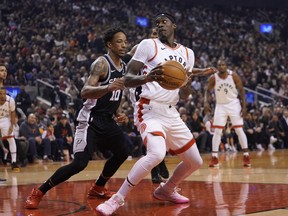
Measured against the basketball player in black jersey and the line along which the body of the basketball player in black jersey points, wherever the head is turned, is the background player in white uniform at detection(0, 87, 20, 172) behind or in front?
behind

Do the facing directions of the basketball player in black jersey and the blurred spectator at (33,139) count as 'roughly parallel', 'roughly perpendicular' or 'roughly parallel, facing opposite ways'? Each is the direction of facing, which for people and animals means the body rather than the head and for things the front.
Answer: roughly parallel

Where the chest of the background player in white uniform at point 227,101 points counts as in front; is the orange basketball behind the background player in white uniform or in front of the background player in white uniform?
in front

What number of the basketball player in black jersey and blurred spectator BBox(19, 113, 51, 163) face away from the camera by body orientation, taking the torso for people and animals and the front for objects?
0

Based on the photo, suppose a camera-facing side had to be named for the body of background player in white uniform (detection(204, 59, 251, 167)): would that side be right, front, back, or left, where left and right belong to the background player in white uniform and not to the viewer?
front

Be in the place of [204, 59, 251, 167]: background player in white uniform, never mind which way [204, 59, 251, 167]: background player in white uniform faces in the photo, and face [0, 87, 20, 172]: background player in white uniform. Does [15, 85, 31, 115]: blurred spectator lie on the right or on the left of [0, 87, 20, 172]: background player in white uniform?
right

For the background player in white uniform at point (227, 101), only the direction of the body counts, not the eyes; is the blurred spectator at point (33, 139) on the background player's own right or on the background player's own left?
on the background player's own right

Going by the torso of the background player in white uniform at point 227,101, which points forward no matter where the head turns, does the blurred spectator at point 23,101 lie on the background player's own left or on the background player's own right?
on the background player's own right

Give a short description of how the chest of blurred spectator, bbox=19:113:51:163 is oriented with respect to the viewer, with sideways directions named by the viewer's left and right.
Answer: facing the viewer and to the right of the viewer

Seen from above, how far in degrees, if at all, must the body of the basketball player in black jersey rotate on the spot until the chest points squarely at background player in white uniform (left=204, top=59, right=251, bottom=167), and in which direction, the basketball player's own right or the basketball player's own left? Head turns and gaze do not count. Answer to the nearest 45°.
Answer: approximately 90° to the basketball player's own left

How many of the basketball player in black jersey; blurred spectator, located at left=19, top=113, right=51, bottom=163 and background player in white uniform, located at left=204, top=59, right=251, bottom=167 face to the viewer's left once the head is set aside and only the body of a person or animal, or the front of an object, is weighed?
0

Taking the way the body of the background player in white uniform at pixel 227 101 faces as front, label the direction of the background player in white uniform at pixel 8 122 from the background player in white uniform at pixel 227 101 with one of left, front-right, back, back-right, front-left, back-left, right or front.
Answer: right

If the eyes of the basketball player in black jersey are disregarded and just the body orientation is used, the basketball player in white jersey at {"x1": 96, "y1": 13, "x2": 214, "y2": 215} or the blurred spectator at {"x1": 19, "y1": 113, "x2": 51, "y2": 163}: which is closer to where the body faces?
the basketball player in white jersey

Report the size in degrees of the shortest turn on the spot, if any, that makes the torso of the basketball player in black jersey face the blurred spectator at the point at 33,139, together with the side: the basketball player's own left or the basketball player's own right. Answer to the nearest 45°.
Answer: approximately 135° to the basketball player's own left

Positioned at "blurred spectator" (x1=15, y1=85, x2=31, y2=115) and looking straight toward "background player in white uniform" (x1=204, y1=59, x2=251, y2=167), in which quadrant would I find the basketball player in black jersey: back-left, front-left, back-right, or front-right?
front-right
